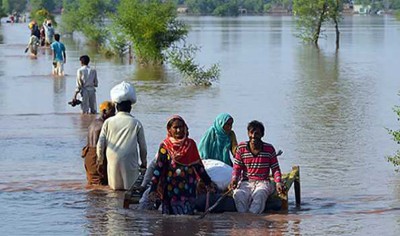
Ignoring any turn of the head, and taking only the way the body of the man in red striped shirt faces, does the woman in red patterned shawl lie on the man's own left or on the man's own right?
on the man's own right

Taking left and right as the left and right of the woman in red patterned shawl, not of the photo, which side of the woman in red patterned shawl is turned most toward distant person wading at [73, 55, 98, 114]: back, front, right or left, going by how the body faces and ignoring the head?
back

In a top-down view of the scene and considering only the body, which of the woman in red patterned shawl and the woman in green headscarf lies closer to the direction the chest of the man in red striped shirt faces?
the woman in red patterned shawl

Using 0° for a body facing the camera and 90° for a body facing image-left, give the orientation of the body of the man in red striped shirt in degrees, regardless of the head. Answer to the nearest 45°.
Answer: approximately 0°

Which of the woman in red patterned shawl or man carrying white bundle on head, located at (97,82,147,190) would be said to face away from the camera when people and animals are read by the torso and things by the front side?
the man carrying white bundle on head

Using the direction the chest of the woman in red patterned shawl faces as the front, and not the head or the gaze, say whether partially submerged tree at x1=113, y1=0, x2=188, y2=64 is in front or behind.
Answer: behind

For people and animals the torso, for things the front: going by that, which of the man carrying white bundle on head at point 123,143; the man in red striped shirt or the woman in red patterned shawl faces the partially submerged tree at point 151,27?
the man carrying white bundle on head

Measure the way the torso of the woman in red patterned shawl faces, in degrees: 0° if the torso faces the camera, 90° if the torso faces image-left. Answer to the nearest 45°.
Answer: approximately 0°

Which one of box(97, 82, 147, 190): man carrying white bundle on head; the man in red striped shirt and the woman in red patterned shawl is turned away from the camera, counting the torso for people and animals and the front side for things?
the man carrying white bundle on head

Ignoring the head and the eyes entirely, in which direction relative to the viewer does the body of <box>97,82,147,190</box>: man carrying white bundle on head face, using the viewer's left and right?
facing away from the viewer

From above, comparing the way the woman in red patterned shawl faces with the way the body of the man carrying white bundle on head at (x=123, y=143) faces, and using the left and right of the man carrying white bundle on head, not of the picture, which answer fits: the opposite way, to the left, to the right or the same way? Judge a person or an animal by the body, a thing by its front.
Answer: the opposite way

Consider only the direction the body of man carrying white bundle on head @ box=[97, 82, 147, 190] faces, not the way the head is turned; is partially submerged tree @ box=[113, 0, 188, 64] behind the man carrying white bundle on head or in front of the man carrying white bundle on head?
in front

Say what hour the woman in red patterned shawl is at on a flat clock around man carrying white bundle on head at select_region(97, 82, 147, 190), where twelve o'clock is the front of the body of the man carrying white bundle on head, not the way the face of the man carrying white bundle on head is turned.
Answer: The woman in red patterned shawl is roughly at 5 o'clock from the man carrying white bundle on head.

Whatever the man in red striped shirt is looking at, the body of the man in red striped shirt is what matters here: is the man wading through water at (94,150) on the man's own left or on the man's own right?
on the man's own right
